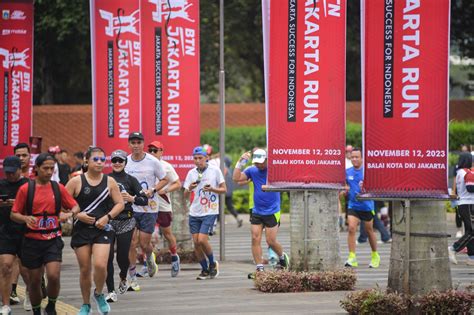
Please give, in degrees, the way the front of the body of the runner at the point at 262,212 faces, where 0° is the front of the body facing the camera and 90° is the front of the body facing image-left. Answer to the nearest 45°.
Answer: approximately 45°

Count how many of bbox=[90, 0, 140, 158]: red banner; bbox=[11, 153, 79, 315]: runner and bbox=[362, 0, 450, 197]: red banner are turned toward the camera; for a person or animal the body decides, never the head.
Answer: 3

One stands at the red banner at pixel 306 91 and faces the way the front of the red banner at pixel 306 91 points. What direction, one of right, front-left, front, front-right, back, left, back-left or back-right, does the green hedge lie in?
back

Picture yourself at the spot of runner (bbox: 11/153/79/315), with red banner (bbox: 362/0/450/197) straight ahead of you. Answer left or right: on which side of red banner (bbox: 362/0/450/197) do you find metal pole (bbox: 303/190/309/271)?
left

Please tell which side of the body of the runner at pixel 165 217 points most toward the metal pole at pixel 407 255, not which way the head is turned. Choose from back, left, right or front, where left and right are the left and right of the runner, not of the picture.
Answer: left

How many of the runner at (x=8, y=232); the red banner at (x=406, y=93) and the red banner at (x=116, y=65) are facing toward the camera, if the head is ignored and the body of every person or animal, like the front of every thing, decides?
3

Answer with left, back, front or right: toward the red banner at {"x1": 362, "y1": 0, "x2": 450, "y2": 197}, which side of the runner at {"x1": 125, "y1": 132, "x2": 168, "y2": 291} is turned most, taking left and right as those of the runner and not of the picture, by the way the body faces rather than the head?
left
